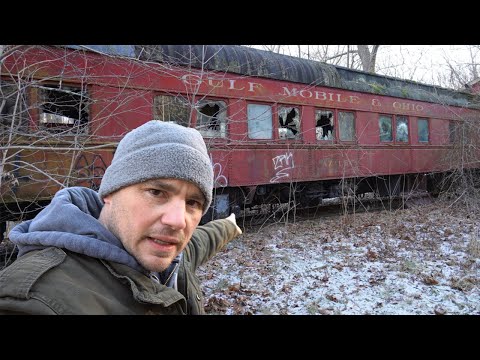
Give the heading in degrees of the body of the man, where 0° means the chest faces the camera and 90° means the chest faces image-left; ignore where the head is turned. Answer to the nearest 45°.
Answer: approximately 315°
